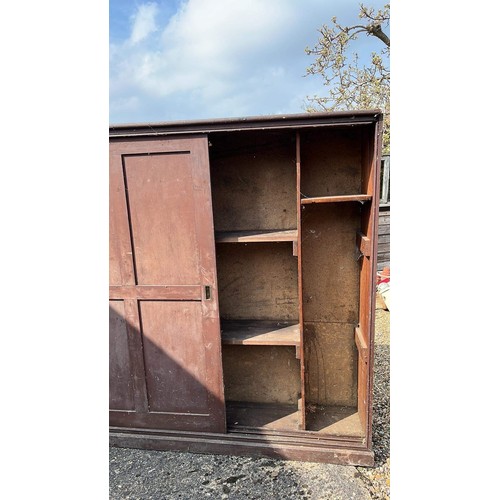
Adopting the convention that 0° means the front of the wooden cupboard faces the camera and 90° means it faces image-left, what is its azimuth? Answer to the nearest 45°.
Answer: approximately 0°

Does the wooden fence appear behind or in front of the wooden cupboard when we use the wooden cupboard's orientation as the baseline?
behind
